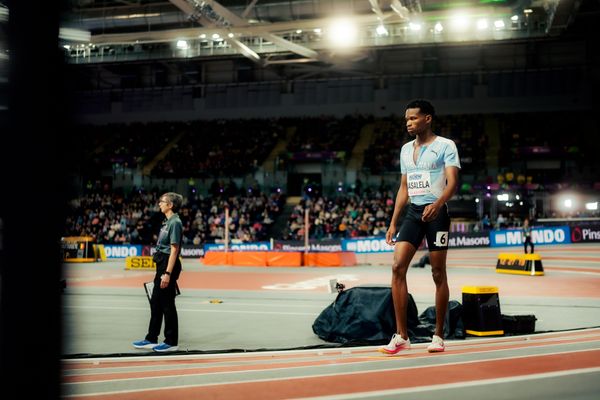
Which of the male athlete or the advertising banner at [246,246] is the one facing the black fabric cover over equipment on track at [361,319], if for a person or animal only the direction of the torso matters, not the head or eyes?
the advertising banner

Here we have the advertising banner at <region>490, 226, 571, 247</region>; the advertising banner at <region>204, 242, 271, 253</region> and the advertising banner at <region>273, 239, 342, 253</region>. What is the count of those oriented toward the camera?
3

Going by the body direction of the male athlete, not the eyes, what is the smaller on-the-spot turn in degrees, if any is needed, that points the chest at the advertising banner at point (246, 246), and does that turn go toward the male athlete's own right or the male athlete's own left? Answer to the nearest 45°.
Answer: approximately 135° to the male athlete's own right

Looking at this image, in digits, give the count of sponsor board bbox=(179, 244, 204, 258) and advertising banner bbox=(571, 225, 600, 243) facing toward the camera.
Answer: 2

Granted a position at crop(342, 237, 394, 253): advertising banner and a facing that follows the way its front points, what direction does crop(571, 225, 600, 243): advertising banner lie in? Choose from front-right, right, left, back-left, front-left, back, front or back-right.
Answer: left

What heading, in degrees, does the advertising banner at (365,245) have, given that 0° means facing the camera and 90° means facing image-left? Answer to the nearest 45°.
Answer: approximately 0°

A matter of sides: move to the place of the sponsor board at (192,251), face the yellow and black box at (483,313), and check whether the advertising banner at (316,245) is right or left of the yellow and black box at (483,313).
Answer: left

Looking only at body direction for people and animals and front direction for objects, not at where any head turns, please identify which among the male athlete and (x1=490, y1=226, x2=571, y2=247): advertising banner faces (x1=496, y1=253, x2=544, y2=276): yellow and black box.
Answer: the advertising banner

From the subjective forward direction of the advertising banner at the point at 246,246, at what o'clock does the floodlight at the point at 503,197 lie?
The floodlight is roughly at 9 o'clock from the advertising banner.

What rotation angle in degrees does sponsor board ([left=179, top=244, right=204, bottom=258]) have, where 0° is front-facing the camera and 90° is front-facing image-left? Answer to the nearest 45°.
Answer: approximately 0°
